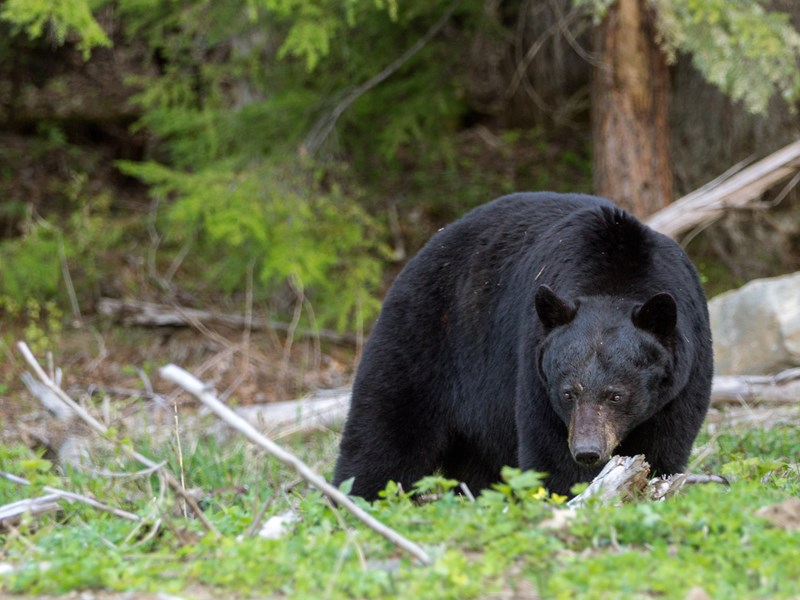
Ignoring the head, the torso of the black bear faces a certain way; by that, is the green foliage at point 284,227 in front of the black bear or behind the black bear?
behind

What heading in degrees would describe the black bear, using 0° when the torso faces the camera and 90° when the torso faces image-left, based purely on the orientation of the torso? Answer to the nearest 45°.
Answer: approximately 315°

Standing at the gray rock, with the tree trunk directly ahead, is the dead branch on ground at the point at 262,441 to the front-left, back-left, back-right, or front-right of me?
back-left

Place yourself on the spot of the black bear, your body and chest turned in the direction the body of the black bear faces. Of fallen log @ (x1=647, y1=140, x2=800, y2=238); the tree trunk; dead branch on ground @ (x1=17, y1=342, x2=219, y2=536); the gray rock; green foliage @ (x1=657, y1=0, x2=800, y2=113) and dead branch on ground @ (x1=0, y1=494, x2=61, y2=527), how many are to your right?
2

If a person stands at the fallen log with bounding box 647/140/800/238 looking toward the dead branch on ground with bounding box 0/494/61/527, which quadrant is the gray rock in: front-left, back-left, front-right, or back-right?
front-left

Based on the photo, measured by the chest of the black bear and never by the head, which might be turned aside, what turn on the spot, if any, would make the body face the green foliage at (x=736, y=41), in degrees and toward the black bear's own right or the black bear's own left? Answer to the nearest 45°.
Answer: approximately 135° to the black bear's own left

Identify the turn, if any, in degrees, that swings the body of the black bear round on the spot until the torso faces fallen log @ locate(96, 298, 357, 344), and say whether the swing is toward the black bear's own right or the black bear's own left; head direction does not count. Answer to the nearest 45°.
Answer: approximately 180°

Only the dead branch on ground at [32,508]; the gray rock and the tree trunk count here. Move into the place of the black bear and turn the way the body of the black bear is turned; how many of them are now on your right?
1

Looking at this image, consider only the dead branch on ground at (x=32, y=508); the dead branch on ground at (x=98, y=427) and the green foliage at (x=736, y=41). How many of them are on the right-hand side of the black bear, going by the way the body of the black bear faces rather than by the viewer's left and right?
2

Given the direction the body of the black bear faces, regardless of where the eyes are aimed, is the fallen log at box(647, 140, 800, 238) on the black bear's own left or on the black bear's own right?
on the black bear's own left

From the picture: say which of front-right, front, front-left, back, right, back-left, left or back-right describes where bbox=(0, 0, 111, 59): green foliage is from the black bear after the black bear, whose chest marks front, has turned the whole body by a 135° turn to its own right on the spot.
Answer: front-right

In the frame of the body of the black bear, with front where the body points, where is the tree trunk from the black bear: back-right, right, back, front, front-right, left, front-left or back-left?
back-left
